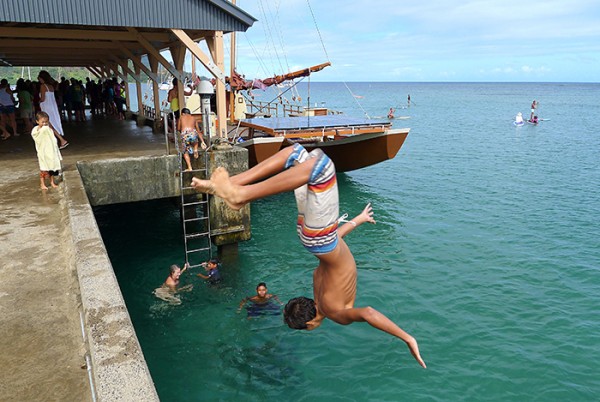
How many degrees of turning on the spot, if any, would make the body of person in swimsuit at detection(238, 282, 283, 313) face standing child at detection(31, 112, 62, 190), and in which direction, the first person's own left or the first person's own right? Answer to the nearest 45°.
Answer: approximately 90° to the first person's own right

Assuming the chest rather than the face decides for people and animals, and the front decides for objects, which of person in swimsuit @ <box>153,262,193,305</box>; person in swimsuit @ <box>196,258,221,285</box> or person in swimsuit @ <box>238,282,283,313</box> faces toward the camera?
person in swimsuit @ <box>238,282,283,313</box>

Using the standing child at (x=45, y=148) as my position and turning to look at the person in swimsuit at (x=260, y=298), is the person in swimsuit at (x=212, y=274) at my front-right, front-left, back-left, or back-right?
front-left

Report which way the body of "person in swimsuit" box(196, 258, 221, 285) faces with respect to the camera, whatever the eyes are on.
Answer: to the viewer's left

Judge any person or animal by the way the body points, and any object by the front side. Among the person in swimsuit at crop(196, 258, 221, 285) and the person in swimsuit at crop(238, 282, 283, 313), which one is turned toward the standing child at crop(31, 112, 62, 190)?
the person in swimsuit at crop(196, 258, 221, 285)

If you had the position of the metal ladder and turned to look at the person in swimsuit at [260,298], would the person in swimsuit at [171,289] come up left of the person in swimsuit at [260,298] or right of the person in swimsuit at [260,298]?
right

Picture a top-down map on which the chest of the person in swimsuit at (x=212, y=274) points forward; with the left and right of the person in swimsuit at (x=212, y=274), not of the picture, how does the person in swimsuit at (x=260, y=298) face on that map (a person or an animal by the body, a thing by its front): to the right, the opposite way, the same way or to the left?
to the left

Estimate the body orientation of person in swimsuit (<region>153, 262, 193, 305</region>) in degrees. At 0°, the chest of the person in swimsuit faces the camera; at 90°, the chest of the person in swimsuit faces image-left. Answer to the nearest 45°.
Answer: approximately 270°

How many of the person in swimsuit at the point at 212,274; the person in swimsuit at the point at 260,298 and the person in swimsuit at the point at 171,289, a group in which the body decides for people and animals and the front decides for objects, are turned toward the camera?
1

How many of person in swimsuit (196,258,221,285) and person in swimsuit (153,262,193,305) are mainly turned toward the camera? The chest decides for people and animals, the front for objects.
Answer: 0

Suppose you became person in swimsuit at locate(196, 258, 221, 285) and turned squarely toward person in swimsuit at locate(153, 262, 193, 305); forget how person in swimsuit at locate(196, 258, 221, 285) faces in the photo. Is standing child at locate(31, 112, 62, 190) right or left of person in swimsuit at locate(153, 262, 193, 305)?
right

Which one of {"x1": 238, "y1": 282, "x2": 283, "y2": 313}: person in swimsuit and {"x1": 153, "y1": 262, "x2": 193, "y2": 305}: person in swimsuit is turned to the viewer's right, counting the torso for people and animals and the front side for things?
{"x1": 153, "y1": 262, "x2": 193, "y2": 305}: person in swimsuit

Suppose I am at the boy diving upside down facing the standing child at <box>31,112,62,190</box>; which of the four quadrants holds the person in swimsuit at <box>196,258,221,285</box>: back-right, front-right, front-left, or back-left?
front-right

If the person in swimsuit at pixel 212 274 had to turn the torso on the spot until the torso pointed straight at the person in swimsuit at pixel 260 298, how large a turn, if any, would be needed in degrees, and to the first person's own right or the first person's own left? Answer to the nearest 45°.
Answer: approximately 135° to the first person's own left

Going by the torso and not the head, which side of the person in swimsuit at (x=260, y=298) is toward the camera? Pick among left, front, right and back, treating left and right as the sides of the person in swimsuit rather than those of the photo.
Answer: front

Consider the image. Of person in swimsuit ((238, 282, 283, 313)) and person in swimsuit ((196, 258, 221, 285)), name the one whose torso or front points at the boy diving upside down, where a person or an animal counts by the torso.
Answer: person in swimsuit ((238, 282, 283, 313))

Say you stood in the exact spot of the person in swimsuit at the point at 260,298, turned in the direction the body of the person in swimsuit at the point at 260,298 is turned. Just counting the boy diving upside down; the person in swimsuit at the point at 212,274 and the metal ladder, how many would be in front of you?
1
